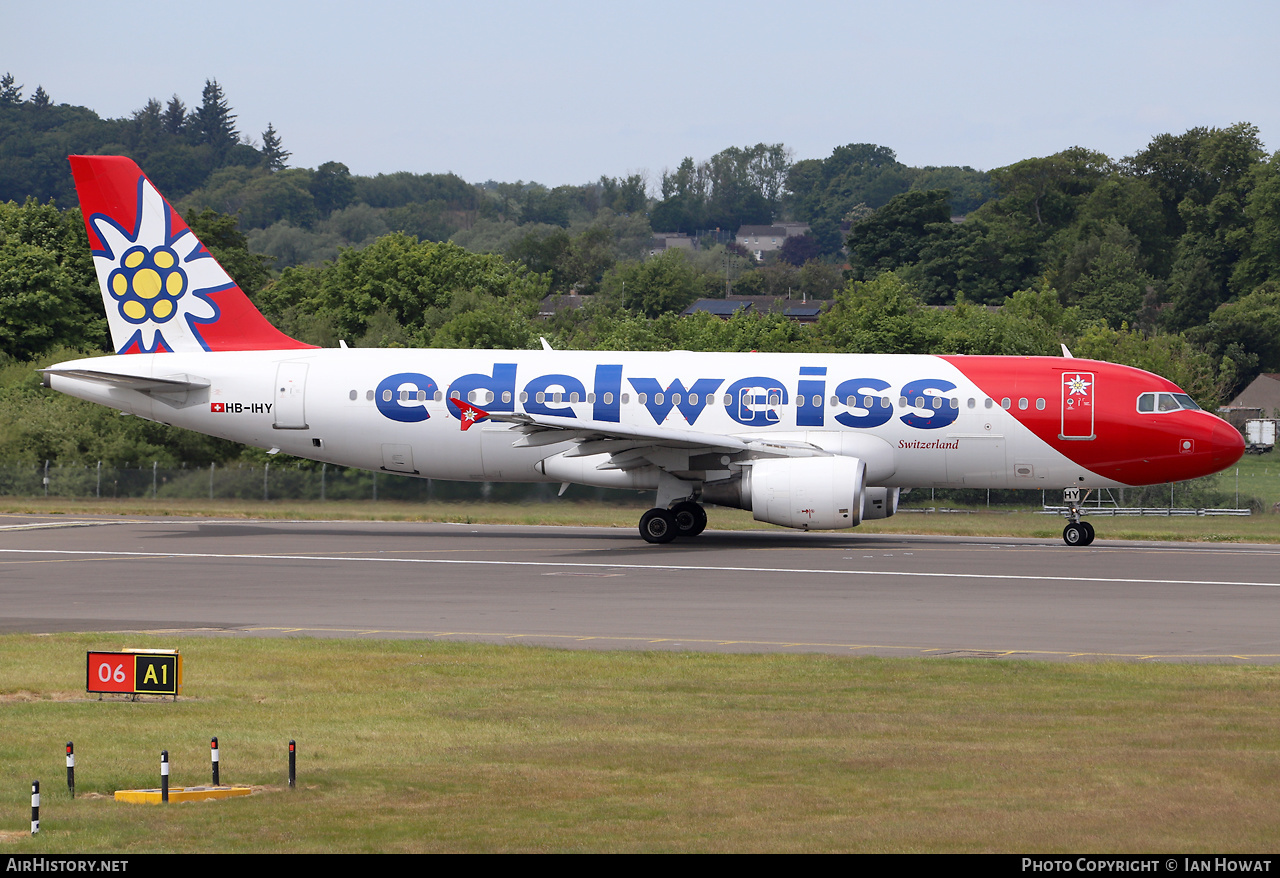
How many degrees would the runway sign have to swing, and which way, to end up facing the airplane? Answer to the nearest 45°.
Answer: approximately 135° to its left

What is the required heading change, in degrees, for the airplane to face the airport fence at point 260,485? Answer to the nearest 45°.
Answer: approximately 135° to its left

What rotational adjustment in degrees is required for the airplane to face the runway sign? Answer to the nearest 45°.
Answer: approximately 90° to its right

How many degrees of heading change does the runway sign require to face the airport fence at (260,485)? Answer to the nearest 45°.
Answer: approximately 180°

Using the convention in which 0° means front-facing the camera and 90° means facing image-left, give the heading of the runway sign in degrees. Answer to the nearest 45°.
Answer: approximately 0°

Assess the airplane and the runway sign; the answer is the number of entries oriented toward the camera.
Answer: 1

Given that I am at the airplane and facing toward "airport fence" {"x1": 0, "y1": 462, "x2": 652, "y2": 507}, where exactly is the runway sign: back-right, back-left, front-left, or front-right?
back-left

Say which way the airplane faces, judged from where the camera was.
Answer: facing to the right of the viewer

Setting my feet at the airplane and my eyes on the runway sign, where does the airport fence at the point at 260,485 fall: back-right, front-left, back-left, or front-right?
back-right

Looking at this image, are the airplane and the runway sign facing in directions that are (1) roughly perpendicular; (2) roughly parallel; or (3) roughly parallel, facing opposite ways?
roughly perpendicular
